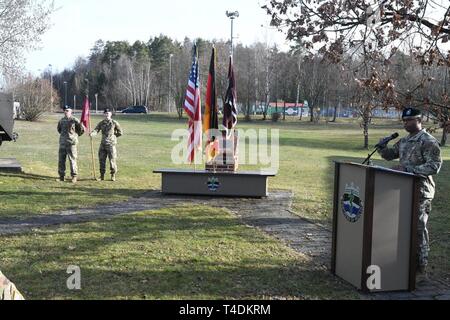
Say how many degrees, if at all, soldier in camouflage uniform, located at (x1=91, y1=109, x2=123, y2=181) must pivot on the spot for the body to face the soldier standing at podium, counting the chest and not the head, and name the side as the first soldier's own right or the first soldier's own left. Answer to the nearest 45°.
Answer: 0° — they already face them

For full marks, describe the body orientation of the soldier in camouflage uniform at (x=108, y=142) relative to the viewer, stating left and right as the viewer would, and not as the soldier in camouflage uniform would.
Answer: facing the viewer

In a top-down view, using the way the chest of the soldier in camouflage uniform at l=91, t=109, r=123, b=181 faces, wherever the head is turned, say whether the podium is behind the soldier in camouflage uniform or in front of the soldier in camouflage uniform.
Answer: in front

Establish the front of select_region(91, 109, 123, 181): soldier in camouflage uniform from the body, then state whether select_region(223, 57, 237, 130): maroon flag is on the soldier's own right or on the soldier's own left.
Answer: on the soldier's own left

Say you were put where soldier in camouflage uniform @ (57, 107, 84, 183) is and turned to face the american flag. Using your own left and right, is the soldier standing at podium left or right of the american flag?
right

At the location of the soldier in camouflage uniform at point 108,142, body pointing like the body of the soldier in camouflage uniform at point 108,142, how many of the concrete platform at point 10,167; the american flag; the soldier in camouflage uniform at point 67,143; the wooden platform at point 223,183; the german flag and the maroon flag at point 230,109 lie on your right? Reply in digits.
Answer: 2

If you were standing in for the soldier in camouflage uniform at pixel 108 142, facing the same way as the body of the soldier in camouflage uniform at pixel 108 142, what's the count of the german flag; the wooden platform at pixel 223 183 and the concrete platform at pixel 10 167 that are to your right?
1

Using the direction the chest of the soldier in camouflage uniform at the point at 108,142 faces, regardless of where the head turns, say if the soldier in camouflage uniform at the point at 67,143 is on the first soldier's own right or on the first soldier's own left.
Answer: on the first soldier's own right

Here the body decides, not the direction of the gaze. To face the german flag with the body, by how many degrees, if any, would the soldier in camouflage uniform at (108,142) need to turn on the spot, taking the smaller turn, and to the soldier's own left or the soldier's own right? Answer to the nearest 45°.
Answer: approximately 45° to the soldier's own left

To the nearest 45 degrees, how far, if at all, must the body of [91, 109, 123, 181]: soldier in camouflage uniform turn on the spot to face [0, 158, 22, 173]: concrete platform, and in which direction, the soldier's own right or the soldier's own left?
approximately 90° to the soldier's own right

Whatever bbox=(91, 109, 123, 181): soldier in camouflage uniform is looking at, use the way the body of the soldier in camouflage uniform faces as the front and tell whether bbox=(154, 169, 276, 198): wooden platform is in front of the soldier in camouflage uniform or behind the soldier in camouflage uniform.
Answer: in front

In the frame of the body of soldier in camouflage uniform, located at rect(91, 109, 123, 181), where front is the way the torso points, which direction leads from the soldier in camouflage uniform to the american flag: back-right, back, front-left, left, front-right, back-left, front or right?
front-left
